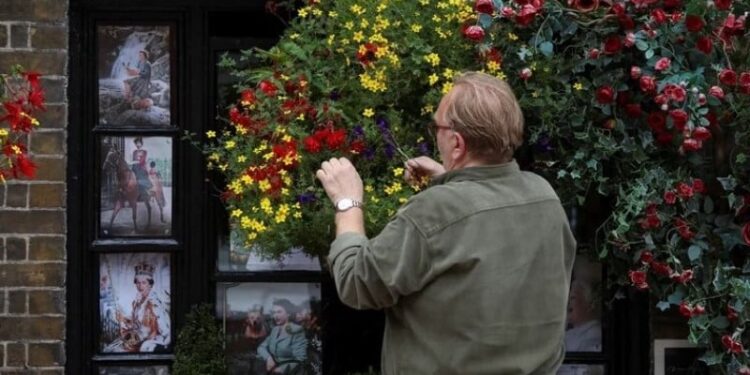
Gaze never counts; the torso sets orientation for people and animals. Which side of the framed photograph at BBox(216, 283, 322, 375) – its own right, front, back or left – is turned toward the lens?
front

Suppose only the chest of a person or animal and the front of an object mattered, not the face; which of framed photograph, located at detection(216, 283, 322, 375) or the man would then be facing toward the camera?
the framed photograph

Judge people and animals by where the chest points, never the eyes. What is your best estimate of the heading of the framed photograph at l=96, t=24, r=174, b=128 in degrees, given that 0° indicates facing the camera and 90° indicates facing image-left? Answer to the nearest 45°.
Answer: approximately 0°

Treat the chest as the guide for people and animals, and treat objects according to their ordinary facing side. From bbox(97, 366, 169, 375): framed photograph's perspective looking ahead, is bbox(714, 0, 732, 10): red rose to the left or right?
on its left

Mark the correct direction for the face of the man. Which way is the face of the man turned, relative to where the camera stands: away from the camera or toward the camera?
away from the camera

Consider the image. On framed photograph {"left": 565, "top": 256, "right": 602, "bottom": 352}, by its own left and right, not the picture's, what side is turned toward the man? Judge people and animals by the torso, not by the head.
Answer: front

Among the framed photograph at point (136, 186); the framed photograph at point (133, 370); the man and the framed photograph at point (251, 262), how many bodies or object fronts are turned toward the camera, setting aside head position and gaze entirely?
3

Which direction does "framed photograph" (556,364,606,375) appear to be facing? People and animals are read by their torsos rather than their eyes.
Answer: toward the camera

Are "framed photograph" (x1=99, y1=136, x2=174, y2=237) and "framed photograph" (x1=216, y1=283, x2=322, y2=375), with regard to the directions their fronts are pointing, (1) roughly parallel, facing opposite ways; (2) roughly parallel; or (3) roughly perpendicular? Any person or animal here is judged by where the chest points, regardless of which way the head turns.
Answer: roughly parallel

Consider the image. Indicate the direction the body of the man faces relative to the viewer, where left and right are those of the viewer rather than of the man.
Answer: facing away from the viewer and to the left of the viewer

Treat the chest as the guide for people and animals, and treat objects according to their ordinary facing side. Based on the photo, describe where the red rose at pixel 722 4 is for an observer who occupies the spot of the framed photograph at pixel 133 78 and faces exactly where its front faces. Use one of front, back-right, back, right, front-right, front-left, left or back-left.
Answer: front-left

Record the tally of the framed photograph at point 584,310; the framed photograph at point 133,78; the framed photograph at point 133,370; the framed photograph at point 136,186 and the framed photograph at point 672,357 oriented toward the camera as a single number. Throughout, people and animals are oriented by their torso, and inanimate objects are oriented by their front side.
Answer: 5

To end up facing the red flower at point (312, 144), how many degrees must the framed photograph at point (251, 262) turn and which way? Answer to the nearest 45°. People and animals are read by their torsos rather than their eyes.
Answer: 0° — it already faces it
